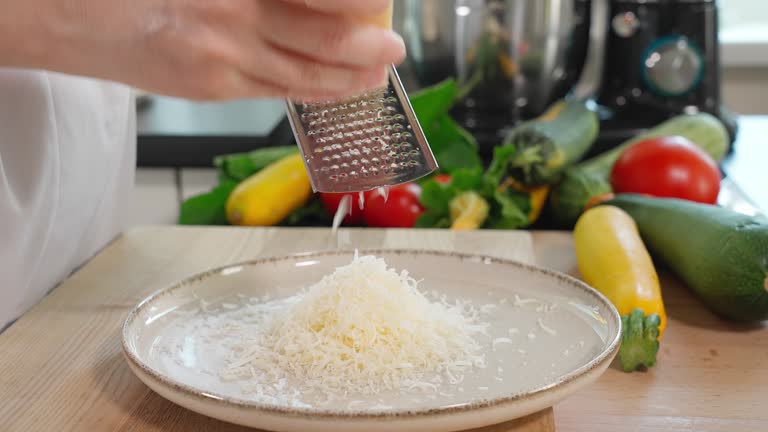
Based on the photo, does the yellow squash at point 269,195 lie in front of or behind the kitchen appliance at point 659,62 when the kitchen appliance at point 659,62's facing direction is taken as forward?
in front

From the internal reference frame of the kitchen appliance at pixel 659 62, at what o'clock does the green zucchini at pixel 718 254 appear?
The green zucchini is roughly at 12 o'clock from the kitchen appliance.

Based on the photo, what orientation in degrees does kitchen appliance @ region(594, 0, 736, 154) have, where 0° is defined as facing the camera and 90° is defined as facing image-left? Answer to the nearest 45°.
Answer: approximately 0°

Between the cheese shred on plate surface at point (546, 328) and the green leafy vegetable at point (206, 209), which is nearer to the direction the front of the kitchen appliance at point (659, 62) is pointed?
the cheese shred on plate surface

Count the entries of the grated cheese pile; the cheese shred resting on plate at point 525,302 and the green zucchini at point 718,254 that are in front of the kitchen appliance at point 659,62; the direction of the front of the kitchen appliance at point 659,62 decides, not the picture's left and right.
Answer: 3

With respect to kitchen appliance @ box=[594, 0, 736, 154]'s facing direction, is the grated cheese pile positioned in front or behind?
in front

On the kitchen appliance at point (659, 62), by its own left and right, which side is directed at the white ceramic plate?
front
